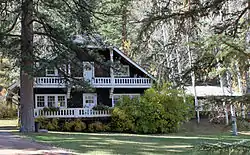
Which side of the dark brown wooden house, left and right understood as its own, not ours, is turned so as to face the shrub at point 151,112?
left

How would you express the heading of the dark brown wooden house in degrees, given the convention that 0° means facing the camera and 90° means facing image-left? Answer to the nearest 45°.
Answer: approximately 0°

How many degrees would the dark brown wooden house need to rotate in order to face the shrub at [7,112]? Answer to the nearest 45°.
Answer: approximately 135° to its right

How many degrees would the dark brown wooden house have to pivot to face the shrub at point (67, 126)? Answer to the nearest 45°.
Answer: approximately 45° to its right

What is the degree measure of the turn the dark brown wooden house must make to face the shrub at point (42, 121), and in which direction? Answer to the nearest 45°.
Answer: approximately 45° to its right

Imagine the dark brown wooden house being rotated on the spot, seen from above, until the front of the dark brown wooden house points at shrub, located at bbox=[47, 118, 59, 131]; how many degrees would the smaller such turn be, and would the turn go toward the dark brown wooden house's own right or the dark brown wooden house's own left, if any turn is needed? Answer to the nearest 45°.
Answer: approximately 45° to the dark brown wooden house's own right

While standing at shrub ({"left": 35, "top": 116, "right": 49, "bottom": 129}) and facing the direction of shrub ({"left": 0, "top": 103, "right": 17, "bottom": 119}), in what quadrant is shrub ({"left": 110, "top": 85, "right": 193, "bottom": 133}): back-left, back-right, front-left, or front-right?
back-right
